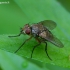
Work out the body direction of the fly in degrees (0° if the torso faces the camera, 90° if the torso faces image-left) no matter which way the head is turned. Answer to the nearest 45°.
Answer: approximately 90°
